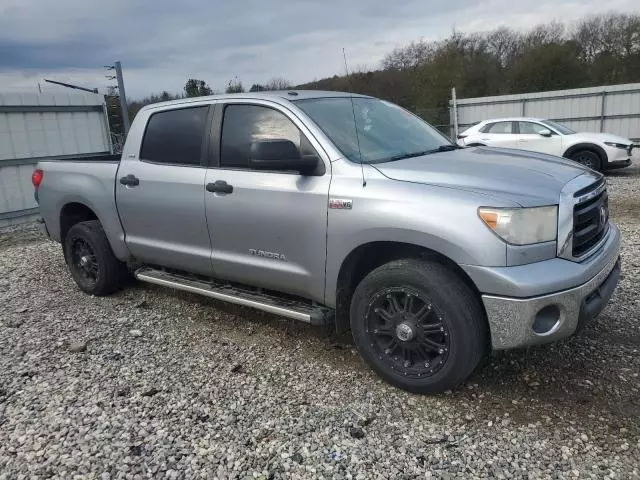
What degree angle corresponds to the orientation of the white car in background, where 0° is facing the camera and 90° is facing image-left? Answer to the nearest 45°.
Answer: approximately 315°

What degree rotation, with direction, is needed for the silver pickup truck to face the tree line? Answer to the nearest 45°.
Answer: approximately 90° to its left

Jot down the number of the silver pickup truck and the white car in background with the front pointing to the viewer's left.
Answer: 0

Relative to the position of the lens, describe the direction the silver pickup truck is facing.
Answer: facing the viewer and to the right of the viewer

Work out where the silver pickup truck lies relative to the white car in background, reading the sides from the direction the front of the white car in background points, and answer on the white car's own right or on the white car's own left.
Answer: on the white car's own right

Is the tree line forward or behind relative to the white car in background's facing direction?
behind

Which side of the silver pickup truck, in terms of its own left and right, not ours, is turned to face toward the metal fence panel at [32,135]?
back
